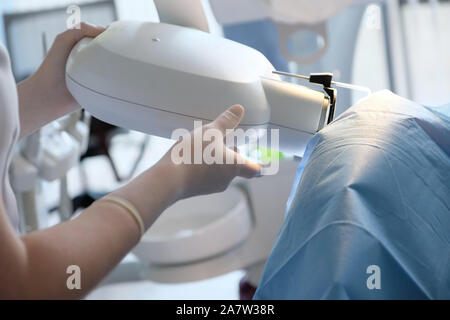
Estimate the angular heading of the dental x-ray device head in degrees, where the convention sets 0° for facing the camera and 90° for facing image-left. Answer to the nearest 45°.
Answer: approximately 270°
